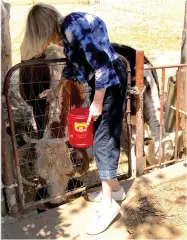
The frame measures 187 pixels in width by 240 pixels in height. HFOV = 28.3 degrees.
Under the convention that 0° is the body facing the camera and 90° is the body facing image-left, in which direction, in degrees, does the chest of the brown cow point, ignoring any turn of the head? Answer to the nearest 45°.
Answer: approximately 0°
